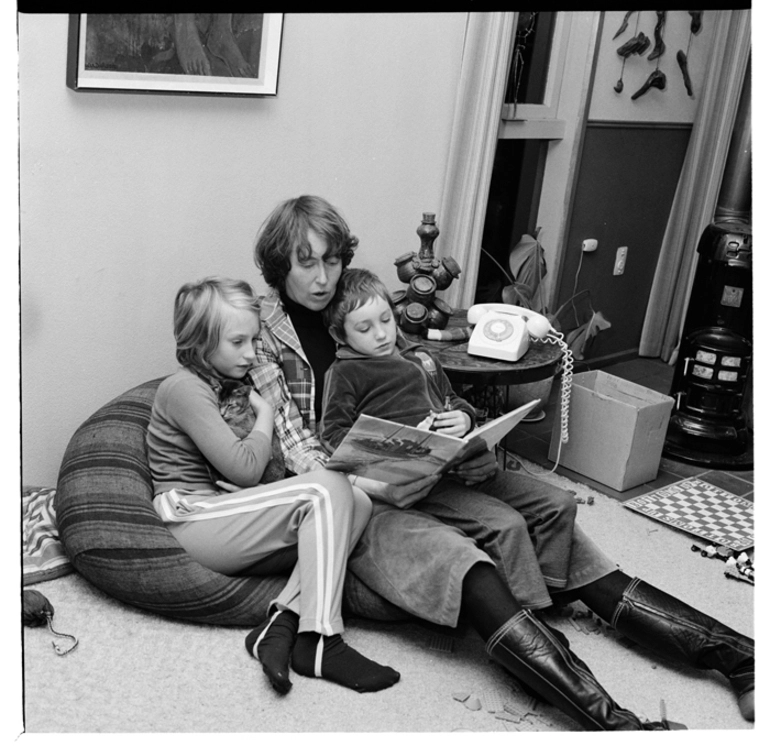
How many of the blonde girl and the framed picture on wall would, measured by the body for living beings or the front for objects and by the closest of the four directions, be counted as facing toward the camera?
1

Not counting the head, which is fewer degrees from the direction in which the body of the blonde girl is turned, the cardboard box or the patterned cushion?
the cardboard box

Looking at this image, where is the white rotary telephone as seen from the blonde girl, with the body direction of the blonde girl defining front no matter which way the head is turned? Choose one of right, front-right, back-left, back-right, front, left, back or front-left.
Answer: front-left

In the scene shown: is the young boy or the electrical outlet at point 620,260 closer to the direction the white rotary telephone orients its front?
the young boy

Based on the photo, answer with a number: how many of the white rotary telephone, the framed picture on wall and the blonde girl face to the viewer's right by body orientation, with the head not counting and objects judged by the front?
1

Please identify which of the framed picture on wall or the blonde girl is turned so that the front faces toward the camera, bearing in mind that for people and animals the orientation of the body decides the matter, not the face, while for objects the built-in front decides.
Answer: the framed picture on wall

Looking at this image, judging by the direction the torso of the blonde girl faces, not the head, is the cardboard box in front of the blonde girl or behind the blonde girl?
in front

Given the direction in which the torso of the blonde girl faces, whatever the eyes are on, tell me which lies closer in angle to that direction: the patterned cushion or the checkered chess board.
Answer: the checkered chess board

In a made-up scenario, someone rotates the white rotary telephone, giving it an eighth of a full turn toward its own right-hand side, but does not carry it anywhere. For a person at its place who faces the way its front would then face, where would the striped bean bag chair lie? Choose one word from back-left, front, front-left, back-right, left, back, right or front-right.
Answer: front-left

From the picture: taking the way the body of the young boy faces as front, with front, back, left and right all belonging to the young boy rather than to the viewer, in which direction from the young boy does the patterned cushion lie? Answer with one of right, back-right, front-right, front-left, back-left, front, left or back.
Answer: back-right

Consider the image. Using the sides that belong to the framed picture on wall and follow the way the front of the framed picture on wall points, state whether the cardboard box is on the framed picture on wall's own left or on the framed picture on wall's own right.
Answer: on the framed picture on wall's own left

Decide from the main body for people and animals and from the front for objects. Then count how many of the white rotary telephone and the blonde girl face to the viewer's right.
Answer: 1

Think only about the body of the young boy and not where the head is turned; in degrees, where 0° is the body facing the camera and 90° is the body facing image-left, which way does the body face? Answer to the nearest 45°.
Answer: approximately 315°

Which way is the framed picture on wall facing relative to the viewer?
toward the camera

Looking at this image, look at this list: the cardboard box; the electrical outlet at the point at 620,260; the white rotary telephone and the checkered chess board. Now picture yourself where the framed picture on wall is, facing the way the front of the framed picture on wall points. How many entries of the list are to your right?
0

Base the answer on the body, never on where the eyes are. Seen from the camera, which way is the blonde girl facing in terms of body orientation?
to the viewer's right

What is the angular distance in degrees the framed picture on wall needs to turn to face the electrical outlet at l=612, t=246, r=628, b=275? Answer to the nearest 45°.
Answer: approximately 135° to its left

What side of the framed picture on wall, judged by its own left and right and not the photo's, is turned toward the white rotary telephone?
left

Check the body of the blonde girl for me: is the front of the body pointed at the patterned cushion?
no

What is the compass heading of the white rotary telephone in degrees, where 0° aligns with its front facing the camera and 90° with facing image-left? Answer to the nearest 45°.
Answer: approximately 45°
